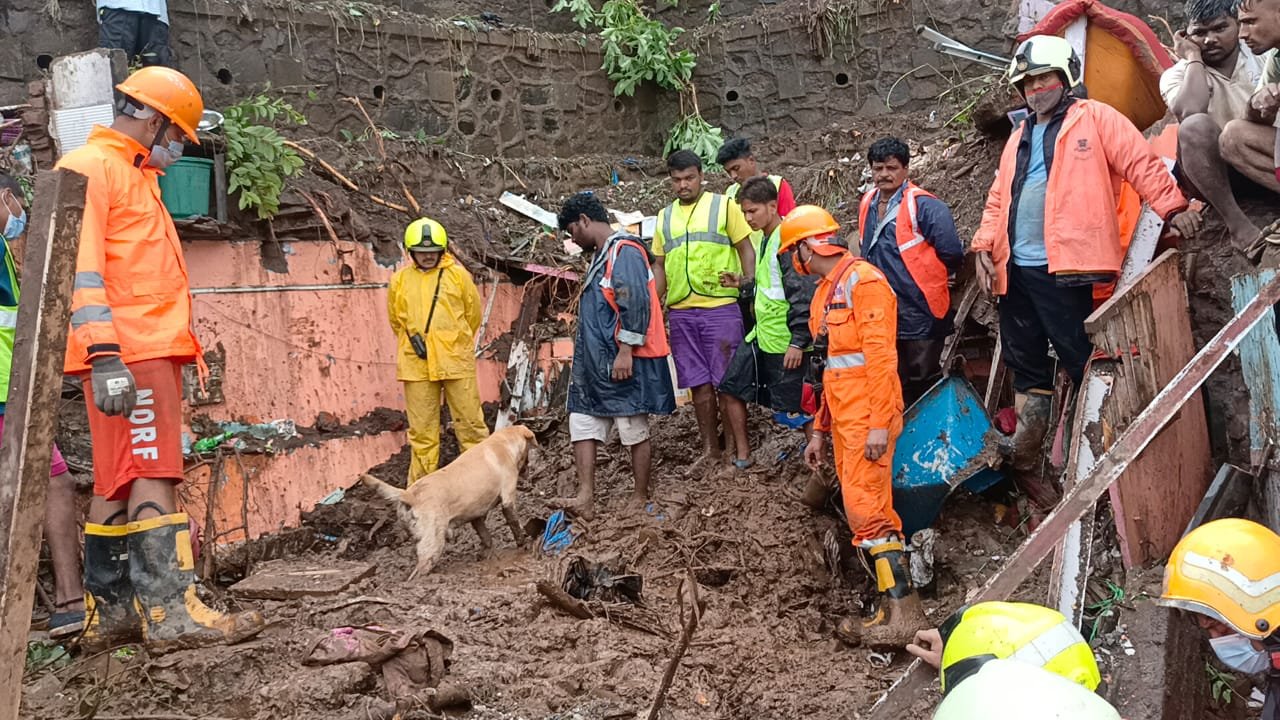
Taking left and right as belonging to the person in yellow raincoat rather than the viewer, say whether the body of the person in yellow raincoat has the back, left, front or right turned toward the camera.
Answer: front

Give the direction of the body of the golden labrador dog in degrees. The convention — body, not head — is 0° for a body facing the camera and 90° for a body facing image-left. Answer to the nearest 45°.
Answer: approximately 225°

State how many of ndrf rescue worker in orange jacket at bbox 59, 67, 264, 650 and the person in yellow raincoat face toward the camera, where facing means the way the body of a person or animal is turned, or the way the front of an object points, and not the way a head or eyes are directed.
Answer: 1

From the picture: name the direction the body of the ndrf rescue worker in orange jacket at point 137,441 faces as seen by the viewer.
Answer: to the viewer's right

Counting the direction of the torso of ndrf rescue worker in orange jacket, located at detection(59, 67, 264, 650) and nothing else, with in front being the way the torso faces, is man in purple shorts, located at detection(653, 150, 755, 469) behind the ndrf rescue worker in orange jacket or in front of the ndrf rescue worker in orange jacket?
in front

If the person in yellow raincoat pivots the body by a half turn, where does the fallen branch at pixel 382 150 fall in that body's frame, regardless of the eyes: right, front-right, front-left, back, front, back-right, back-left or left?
front
